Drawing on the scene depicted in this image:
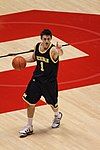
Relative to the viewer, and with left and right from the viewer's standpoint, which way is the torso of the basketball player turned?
facing the viewer and to the left of the viewer
